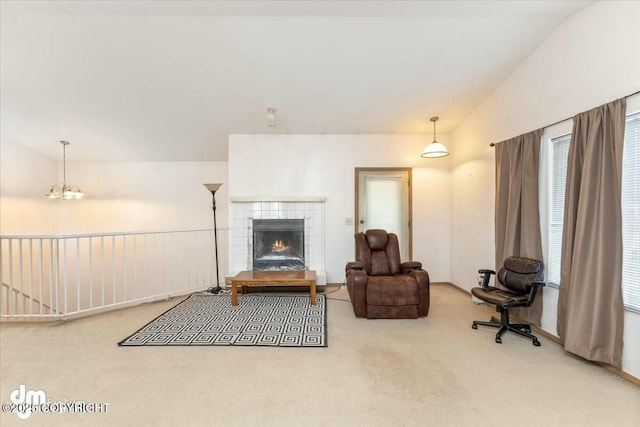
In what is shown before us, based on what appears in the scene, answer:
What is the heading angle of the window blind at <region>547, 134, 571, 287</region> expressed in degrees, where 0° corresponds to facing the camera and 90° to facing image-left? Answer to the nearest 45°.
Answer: approximately 45°

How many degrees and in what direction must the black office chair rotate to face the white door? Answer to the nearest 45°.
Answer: approximately 90° to its right

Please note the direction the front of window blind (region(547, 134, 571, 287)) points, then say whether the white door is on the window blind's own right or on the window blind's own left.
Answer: on the window blind's own right

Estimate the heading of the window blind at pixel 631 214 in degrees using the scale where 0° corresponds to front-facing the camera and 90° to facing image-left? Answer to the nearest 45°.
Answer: approximately 45°

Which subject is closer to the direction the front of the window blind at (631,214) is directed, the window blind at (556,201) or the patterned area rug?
the patterned area rug
